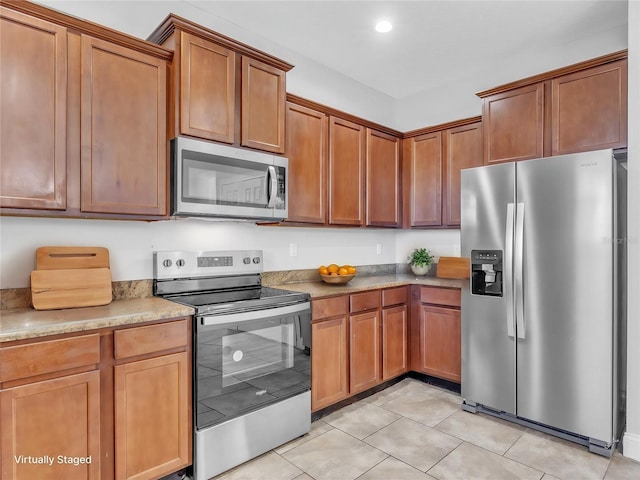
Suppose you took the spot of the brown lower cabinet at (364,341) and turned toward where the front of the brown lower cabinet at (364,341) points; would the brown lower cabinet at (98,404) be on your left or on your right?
on your right

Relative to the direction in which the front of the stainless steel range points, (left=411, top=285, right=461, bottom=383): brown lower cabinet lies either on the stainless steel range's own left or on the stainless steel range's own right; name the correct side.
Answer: on the stainless steel range's own left

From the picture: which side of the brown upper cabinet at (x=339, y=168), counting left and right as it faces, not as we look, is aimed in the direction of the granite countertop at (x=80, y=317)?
right
